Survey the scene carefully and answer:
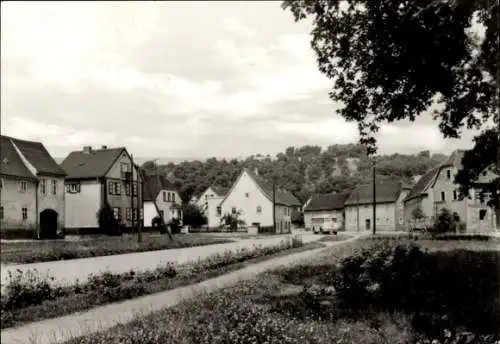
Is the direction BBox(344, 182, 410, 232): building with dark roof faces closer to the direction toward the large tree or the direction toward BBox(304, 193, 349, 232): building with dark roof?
the large tree

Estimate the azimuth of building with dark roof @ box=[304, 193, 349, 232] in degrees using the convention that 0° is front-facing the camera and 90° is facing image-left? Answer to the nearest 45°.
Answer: approximately 0°

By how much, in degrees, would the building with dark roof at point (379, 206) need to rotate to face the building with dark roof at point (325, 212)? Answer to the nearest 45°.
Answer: approximately 135° to its right

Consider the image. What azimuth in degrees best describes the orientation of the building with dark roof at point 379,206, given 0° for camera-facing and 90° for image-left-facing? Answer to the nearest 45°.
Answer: approximately 0°

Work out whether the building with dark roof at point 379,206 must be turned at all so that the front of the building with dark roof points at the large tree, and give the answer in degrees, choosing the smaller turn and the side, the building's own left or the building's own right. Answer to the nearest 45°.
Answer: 0° — it already faces it

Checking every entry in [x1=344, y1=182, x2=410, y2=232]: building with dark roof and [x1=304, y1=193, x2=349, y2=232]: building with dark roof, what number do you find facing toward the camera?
2
